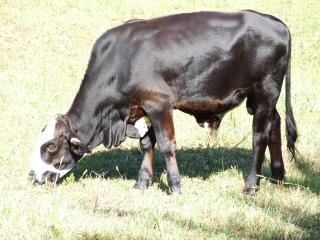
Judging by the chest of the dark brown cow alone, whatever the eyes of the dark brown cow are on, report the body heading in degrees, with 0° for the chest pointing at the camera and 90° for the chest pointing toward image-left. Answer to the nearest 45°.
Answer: approximately 90°
